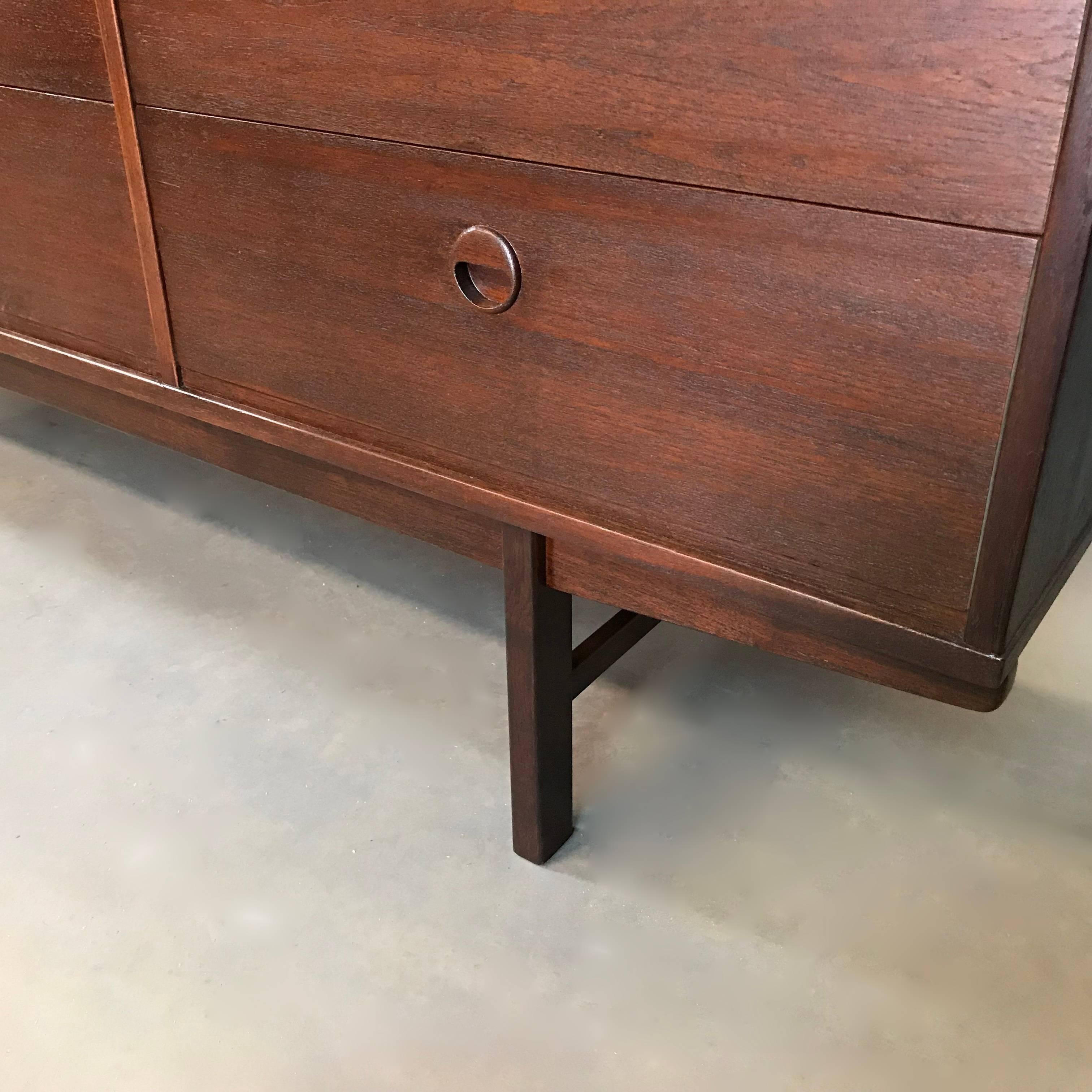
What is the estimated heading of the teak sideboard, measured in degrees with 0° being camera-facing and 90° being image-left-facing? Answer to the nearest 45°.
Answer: approximately 45°
